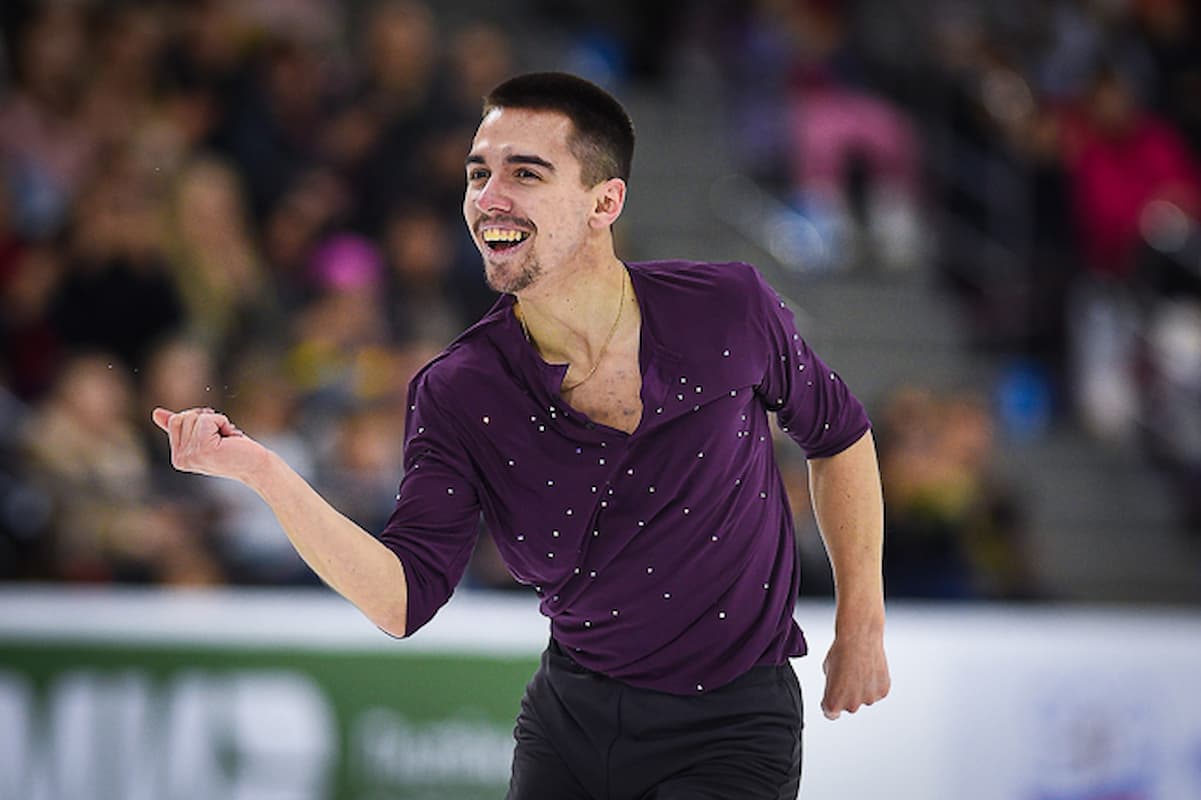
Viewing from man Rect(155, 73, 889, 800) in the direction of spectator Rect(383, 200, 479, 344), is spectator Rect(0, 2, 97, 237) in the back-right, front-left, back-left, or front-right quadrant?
front-left

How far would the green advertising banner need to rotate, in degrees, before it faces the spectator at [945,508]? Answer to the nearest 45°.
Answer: approximately 90° to its left

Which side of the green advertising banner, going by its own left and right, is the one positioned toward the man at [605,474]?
front

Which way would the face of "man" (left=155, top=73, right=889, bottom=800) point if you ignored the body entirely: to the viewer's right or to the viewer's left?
to the viewer's left

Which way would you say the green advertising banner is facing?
toward the camera

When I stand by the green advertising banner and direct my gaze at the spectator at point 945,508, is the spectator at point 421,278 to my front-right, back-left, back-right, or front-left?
front-left
